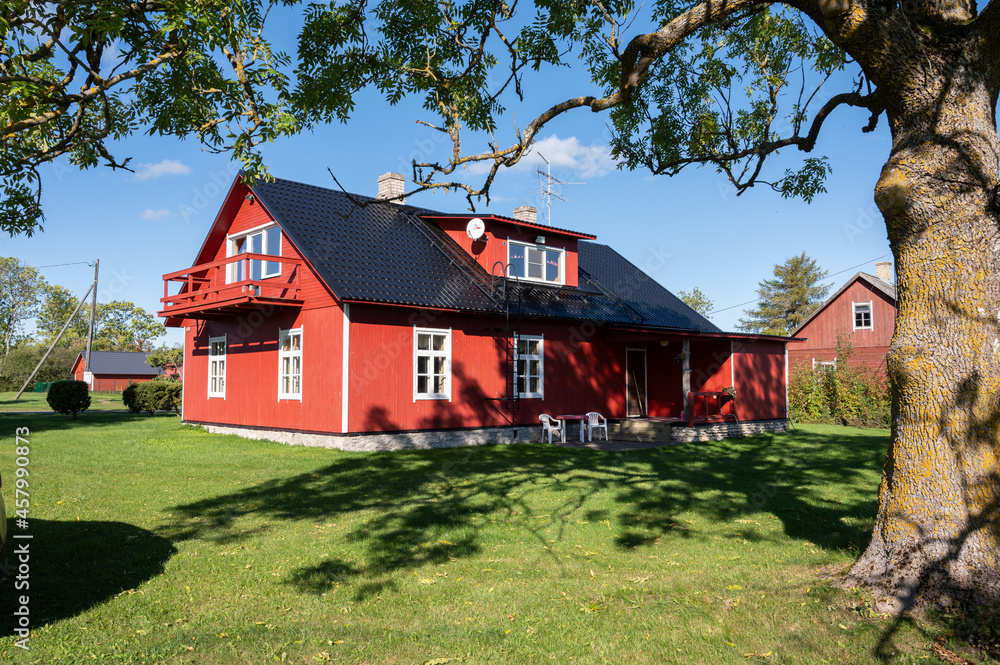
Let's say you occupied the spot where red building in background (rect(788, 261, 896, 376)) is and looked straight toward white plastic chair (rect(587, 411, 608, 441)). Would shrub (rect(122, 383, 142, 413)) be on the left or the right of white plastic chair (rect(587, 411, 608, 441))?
right

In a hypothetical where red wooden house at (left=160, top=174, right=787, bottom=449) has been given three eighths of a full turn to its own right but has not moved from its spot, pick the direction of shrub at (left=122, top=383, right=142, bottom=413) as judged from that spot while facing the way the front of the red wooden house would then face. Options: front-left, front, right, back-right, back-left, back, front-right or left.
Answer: front-right

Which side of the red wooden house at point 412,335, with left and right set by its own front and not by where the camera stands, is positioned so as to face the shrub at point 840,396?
left

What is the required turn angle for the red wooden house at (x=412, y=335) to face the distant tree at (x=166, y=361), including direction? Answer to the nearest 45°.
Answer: approximately 180°

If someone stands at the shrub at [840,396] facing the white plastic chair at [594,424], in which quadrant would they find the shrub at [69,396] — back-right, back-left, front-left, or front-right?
front-right

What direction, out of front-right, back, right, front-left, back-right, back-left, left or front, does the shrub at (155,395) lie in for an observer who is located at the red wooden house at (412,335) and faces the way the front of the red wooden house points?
back

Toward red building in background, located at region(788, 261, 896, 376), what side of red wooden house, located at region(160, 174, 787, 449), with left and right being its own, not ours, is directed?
left

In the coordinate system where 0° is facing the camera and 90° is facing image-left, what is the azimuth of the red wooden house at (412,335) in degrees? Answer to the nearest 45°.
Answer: approximately 315°
